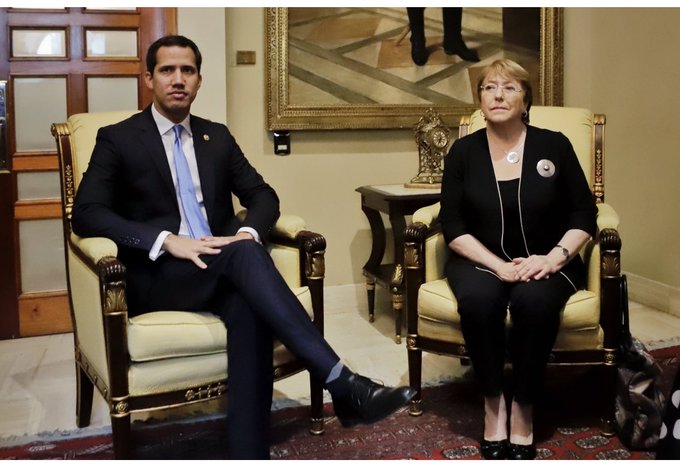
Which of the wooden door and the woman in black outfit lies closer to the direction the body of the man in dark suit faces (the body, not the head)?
the woman in black outfit

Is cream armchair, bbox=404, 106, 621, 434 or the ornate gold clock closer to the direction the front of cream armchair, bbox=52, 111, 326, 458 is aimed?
the cream armchair

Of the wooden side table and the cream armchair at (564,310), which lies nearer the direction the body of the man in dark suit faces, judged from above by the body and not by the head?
the cream armchair

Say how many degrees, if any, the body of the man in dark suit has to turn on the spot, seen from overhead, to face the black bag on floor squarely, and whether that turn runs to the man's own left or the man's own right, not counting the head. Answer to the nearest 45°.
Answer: approximately 45° to the man's own left

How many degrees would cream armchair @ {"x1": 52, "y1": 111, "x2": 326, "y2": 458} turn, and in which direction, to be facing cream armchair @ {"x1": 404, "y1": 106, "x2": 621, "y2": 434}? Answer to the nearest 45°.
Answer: approximately 45° to its left

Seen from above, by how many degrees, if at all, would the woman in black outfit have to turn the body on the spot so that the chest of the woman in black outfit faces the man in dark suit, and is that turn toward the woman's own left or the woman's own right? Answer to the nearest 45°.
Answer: approximately 45° to the woman's own right

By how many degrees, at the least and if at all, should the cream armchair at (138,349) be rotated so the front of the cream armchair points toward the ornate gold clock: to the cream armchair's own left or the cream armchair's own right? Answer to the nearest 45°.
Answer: approximately 90° to the cream armchair's own left

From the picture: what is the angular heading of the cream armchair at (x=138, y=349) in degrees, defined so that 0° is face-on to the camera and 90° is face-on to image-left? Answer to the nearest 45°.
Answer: approximately 315°

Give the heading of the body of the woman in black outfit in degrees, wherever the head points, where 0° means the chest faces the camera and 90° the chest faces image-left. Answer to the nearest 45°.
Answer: approximately 0°

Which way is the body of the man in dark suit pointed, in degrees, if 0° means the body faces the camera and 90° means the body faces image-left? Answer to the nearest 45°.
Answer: approximately 315°
